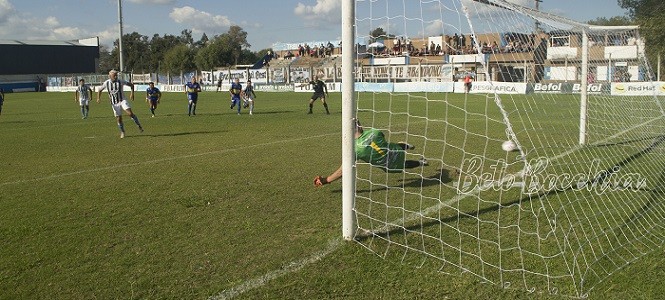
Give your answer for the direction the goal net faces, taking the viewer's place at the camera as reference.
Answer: facing away from the viewer and to the left of the viewer

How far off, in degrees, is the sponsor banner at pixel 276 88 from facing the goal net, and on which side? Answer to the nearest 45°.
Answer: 0° — it already faces it

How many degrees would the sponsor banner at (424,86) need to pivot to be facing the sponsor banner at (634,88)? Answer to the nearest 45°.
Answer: approximately 135° to its left

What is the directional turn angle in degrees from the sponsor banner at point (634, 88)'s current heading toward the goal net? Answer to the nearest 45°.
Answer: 0° — it already faces it

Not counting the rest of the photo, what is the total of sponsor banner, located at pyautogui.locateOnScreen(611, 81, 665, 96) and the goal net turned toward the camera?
1
